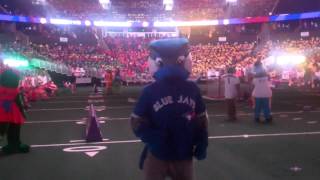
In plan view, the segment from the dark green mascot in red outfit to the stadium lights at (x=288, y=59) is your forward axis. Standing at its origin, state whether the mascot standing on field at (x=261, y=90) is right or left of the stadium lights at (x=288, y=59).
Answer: right

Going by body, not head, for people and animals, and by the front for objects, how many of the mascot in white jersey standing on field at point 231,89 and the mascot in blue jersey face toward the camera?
1

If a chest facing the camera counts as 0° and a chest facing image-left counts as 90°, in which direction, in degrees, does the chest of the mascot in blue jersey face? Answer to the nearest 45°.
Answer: approximately 0°

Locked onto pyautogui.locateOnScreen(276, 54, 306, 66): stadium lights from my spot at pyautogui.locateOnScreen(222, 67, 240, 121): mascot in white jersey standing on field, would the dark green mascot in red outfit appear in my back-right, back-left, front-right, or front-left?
back-left
